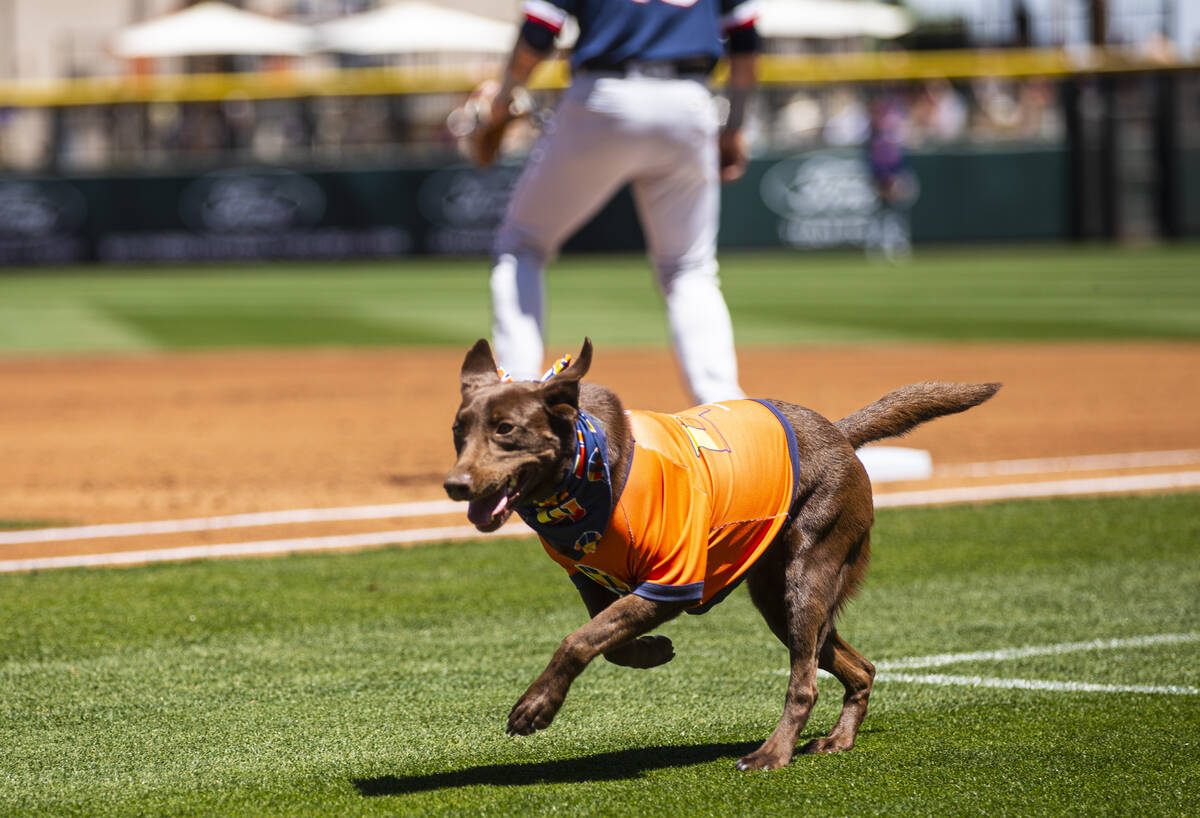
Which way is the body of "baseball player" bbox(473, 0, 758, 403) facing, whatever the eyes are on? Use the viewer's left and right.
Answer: facing away from the viewer

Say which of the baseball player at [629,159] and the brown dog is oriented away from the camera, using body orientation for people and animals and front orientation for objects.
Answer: the baseball player

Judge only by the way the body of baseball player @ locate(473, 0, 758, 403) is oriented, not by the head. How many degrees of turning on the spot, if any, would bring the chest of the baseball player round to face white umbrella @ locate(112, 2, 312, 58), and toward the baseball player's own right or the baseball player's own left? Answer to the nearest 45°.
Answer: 0° — they already face it

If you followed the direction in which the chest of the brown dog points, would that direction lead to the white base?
no

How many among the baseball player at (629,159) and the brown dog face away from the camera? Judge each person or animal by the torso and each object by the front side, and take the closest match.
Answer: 1

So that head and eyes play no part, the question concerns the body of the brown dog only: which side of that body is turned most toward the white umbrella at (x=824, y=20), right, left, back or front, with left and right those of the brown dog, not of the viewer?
right

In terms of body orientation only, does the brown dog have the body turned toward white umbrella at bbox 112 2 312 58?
no

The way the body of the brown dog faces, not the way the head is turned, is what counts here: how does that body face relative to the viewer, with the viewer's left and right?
facing to the left of the viewer

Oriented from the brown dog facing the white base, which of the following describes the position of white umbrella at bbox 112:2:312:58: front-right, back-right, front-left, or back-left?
front-left

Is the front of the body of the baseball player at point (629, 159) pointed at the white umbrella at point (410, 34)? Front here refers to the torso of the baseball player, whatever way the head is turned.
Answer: yes

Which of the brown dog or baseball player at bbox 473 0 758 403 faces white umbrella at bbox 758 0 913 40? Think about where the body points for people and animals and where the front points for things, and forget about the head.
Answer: the baseball player

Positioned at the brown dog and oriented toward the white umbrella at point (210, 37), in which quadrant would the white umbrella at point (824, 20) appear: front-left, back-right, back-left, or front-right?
front-right

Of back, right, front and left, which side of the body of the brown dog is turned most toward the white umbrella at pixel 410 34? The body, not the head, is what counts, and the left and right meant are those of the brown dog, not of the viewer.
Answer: right

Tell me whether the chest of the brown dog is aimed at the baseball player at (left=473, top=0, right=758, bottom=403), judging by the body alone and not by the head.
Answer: no

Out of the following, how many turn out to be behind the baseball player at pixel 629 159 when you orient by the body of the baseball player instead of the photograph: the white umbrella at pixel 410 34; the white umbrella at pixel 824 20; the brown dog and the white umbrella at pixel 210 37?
1

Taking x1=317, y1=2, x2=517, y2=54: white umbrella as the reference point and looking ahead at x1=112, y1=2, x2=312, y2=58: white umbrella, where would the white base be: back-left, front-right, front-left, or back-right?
back-left
